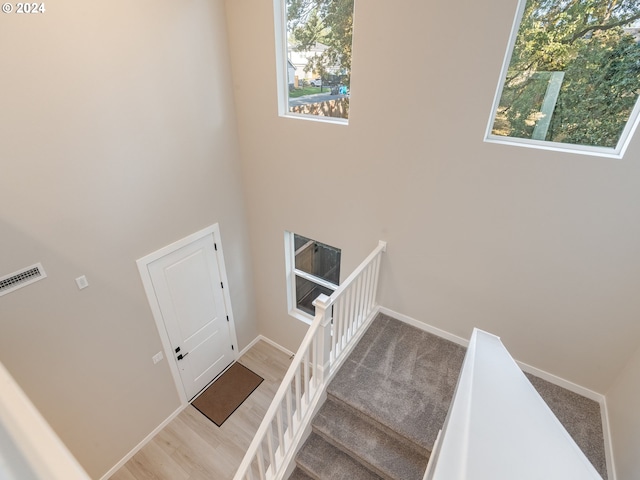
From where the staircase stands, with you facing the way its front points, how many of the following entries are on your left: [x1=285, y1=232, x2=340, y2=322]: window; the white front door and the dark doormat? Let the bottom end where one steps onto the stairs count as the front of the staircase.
0

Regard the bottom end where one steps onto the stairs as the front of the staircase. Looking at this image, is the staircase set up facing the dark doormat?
no

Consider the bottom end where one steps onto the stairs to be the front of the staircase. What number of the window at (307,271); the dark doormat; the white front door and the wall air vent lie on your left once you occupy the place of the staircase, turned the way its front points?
0

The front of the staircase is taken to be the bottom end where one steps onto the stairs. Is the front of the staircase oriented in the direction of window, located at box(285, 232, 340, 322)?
no

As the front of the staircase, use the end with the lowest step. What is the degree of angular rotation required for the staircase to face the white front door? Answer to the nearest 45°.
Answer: approximately 45° to its right

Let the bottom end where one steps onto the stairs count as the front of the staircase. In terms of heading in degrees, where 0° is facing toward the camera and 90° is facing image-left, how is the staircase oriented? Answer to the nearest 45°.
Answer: approximately 45°

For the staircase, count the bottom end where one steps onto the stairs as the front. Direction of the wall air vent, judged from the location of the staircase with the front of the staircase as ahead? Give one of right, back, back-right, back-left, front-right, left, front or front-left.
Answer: front-right

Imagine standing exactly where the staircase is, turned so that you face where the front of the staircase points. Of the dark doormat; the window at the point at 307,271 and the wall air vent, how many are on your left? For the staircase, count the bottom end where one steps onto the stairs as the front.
0

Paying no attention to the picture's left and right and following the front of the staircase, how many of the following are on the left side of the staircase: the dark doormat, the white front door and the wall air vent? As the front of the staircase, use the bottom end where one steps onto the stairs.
0

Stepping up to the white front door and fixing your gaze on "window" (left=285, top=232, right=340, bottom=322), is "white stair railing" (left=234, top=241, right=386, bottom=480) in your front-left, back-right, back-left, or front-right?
front-right
